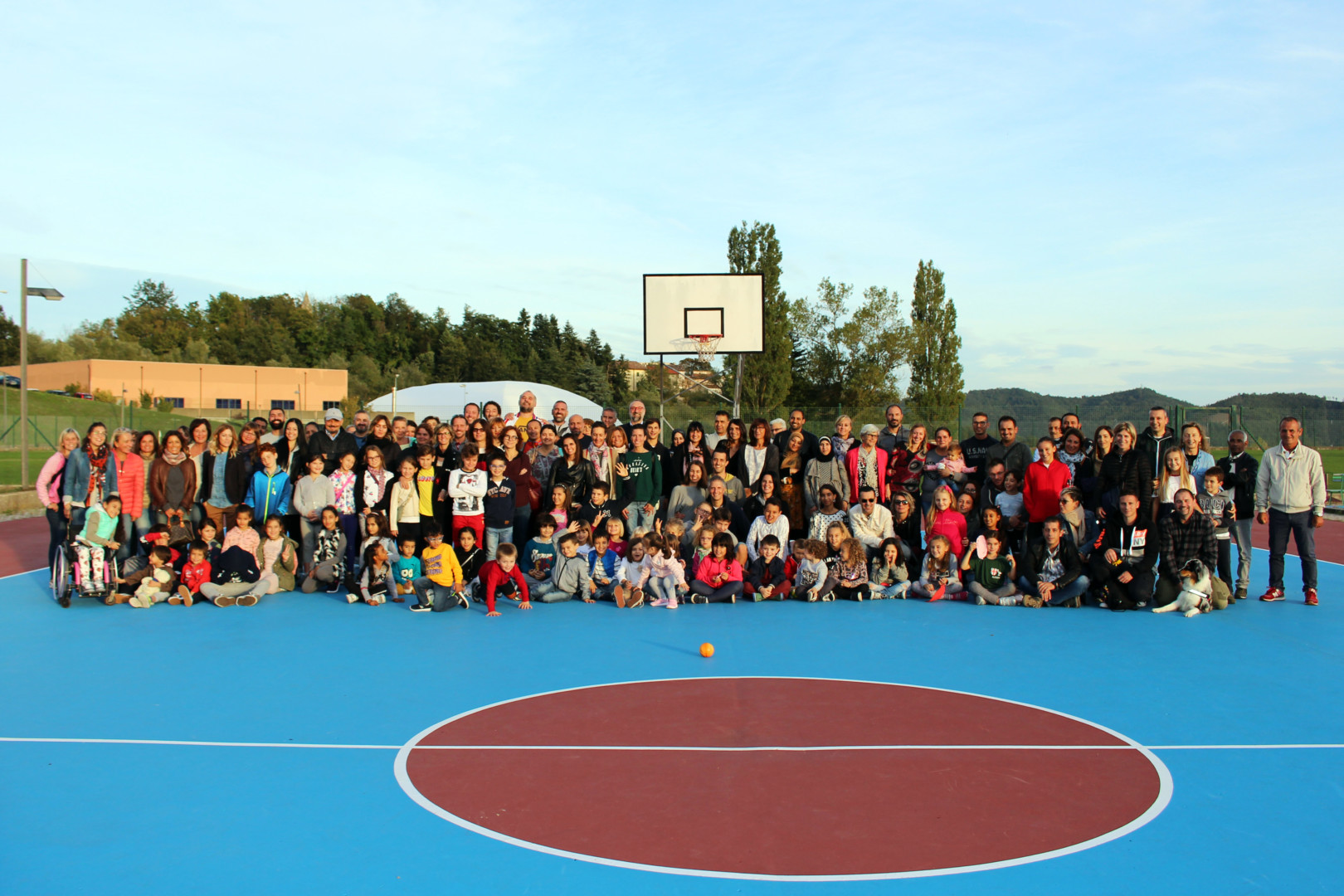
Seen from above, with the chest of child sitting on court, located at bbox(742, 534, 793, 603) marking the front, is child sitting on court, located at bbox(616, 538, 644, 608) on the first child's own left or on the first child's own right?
on the first child's own right

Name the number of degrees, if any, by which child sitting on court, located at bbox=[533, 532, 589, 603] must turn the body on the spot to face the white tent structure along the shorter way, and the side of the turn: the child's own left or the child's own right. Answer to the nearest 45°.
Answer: approximately 135° to the child's own right

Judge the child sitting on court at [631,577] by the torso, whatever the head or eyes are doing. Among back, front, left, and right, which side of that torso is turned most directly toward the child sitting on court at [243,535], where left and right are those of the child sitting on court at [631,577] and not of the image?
right

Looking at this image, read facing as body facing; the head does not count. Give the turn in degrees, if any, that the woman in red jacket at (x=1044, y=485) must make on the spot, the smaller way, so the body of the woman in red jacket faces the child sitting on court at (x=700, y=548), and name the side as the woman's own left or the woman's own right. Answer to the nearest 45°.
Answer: approximately 90° to the woman's own right

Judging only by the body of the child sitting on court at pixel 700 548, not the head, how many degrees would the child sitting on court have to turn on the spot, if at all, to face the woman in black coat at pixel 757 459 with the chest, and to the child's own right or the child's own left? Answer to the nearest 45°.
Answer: approximately 135° to the child's own left

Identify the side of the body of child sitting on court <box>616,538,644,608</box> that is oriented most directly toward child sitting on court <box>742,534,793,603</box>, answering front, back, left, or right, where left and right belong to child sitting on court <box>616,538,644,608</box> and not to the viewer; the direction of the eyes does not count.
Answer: left

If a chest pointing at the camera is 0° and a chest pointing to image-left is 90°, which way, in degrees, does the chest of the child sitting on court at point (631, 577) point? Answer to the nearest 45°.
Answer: approximately 0°

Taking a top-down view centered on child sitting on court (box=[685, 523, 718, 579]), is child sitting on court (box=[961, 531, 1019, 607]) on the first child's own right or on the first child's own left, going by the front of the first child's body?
on the first child's own left

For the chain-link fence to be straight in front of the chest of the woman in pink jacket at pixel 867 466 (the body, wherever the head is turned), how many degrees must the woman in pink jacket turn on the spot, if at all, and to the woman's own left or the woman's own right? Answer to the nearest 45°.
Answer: approximately 180°

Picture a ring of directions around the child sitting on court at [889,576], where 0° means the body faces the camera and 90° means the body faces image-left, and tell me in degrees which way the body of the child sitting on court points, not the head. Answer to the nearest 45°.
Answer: approximately 0°
